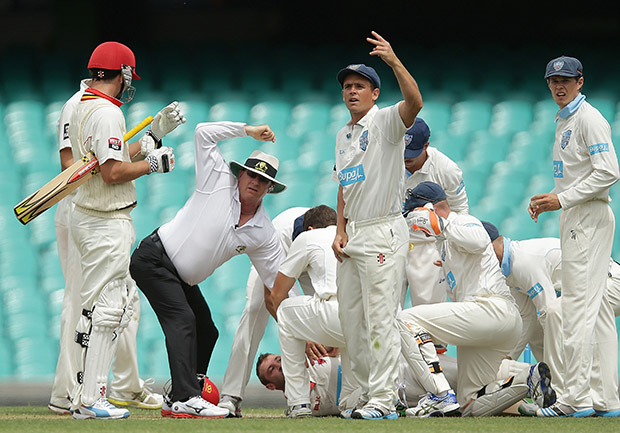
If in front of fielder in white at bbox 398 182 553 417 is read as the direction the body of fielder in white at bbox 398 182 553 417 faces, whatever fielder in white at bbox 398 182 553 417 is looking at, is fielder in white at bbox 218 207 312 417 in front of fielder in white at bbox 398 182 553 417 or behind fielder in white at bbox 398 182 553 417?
in front

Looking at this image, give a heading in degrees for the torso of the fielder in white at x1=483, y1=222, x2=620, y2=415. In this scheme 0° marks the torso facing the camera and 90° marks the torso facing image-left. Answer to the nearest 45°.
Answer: approximately 90°

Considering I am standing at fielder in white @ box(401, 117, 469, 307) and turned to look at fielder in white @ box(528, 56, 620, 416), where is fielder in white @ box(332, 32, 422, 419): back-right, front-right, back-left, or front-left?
front-right

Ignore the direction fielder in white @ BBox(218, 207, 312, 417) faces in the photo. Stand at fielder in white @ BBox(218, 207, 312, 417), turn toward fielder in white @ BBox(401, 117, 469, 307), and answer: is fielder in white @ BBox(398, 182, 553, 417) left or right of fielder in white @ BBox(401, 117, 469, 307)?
right

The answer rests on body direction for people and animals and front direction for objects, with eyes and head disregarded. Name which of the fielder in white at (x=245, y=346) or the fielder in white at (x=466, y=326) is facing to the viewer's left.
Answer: the fielder in white at (x=466, y=326)

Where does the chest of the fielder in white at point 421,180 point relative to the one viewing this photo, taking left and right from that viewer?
facing the viewer and to the left of the viewer

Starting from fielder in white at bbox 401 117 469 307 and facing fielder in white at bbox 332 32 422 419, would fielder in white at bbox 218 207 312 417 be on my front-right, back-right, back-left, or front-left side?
front-right

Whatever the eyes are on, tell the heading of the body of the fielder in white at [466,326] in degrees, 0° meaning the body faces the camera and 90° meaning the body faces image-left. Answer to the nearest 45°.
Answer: approximately 90°

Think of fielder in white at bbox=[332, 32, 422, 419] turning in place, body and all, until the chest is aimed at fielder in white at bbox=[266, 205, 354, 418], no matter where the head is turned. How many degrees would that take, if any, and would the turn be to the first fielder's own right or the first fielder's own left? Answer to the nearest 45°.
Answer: approximately 90° to the first fielder's own right

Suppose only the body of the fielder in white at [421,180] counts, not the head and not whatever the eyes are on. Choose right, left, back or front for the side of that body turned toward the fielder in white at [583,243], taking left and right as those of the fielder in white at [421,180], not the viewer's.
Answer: left

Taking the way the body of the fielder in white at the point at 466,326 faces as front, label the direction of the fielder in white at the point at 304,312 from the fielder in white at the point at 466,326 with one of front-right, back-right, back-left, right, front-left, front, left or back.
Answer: front

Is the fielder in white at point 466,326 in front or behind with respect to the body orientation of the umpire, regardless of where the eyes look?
in front

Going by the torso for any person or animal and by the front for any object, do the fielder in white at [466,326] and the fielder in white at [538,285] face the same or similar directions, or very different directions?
same or similar directions

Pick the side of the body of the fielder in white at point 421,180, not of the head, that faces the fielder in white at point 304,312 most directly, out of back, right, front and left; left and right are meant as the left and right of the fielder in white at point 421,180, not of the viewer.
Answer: front

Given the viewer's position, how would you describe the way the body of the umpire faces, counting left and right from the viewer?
facing the viewer and to the right of the viewer
